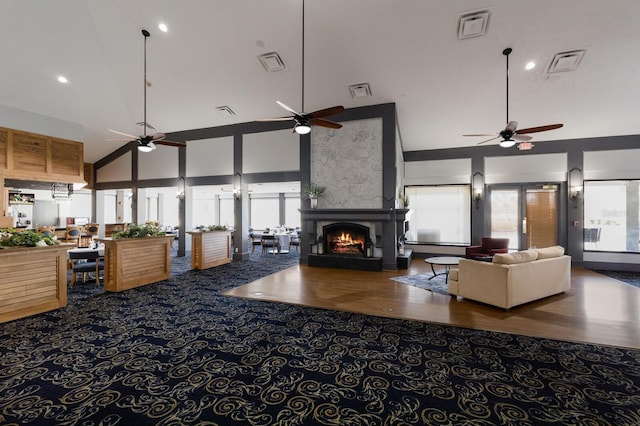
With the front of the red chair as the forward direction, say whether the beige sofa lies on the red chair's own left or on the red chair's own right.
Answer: on the red chair's own left

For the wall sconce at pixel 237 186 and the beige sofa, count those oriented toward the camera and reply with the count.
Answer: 1

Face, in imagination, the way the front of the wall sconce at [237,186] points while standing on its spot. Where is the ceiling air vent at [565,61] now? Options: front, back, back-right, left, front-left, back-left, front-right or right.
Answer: front-left

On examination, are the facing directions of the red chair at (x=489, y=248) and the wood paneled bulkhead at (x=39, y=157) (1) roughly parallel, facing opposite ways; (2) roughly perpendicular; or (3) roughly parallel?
roughly parallel, facing opposite ways

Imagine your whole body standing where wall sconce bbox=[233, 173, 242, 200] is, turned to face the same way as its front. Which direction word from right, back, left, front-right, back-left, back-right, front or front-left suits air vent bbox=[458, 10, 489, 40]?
front-left

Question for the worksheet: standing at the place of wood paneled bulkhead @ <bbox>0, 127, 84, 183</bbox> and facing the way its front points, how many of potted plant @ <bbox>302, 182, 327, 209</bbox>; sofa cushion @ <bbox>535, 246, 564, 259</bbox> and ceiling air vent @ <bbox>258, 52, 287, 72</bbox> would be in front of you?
3

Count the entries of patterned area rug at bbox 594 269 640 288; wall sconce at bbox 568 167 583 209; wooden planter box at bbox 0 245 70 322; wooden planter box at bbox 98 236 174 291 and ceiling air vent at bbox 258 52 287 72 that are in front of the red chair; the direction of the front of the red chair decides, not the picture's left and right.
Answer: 3

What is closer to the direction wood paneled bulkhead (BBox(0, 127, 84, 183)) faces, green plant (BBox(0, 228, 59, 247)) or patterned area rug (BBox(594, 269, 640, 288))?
the patterned area rug

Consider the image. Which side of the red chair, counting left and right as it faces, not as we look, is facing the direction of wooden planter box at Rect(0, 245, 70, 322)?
front

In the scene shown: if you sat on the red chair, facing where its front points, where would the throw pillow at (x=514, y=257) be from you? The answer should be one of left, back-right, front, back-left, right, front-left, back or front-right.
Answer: front-left

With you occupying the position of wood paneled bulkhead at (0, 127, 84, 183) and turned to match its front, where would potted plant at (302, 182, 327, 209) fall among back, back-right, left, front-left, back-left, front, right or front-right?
front

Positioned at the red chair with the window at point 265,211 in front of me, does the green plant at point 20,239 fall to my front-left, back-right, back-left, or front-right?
front-left

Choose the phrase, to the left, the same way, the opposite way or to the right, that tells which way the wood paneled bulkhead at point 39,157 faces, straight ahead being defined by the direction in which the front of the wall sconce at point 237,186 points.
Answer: to the left

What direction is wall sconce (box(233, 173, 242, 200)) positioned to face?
toward the camera

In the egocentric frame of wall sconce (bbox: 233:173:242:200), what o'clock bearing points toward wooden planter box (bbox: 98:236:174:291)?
The wooden planter box is roughly at 1 o'clock from the wall sconce.
